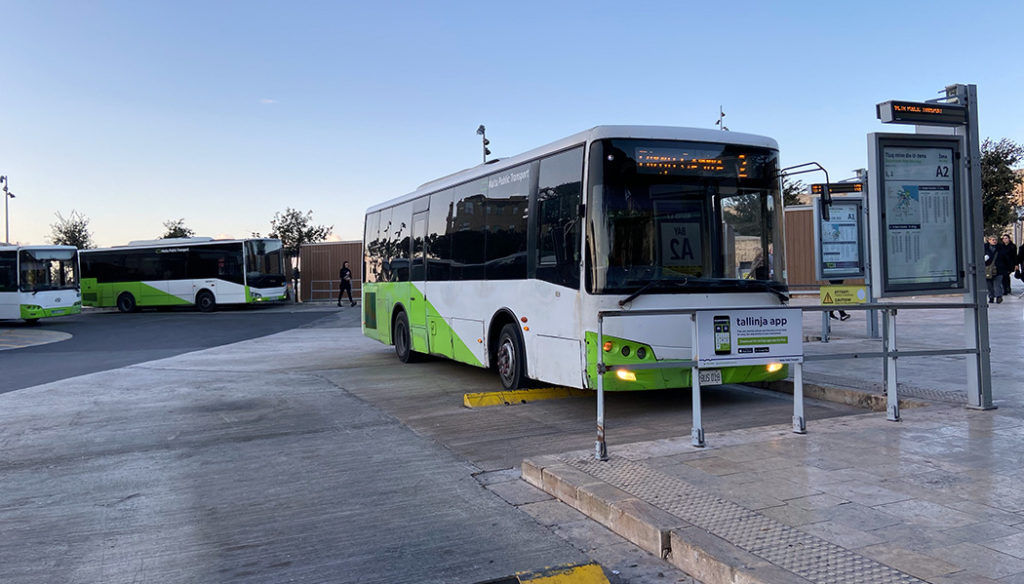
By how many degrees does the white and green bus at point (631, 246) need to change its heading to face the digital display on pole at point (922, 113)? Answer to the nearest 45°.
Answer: approximately 45° to its left

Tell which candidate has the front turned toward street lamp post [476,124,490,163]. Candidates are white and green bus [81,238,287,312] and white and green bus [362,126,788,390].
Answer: white and green bus [81,238,287,312]

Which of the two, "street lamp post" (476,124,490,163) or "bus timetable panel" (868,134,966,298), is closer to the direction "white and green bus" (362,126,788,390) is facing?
the bus timetable panel

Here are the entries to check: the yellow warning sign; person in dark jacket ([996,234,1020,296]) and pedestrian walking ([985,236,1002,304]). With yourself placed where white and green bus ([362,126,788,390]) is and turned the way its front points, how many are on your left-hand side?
3

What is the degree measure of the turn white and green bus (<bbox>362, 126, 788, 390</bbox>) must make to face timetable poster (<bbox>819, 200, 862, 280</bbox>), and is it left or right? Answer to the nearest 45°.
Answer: approximately 90° to its left

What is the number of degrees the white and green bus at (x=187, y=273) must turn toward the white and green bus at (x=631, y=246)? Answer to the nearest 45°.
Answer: approximately 45° to its right

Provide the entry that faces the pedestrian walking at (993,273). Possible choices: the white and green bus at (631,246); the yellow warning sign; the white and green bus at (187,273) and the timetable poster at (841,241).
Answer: the white and green bus at (187,273)

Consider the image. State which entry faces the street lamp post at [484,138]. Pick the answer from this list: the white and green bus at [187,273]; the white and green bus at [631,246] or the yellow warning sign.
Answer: the white and green bus at [187,273]

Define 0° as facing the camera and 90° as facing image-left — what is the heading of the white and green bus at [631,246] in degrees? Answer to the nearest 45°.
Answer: approximately 315°

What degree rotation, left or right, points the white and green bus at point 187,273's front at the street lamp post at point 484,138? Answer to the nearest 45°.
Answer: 0° — it already faces it

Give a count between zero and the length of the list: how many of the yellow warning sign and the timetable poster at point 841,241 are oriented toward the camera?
2

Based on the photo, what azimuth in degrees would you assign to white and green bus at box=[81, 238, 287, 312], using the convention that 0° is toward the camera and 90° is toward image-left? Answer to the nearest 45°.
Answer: approximately 315°
